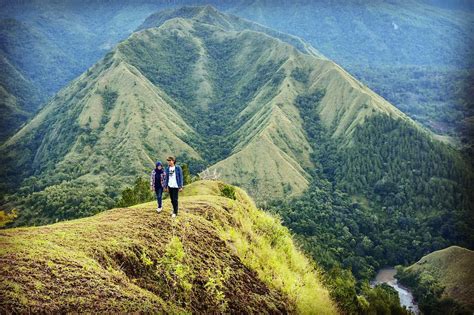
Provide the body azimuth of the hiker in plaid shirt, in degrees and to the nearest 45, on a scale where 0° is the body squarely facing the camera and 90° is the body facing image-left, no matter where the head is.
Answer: approximately 0°
